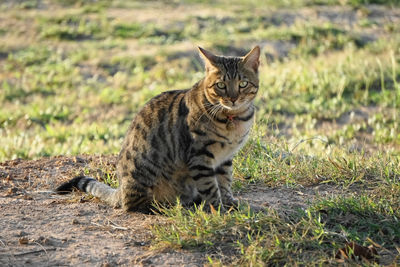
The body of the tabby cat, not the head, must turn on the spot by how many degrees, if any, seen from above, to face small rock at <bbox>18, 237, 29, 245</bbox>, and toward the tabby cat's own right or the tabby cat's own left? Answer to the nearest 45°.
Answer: approximately 90° to the tabby cat's own right

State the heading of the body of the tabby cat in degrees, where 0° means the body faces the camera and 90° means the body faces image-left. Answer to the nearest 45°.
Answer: approximately 315°
